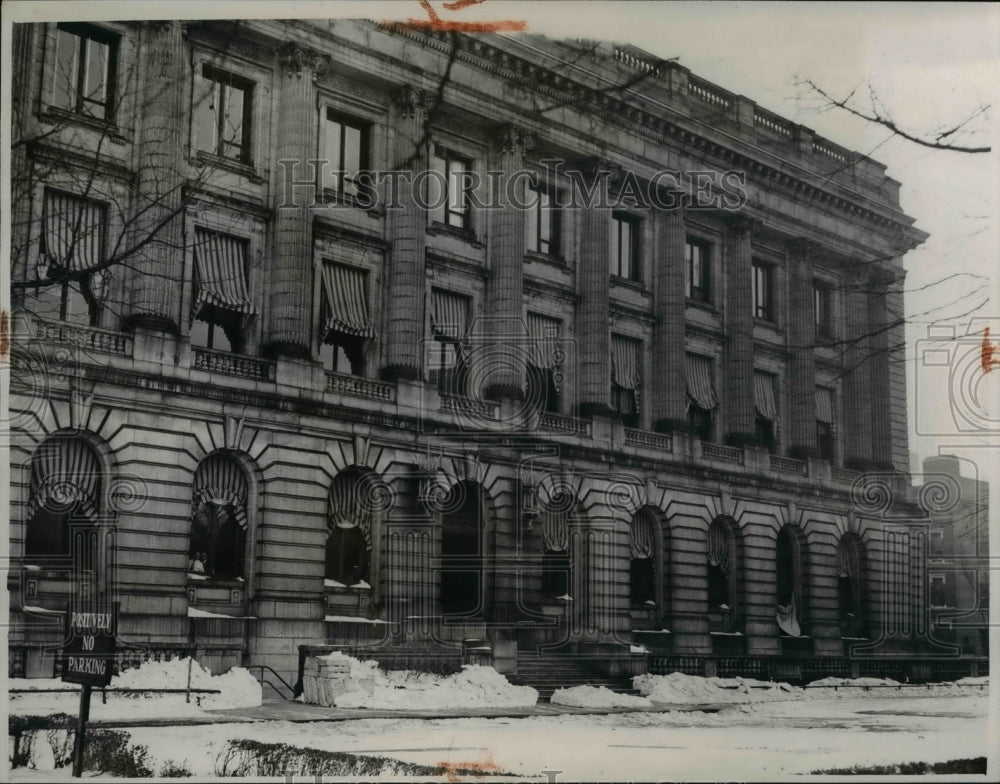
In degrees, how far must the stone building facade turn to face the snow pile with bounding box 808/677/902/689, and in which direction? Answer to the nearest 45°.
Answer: approximately 45° to its left

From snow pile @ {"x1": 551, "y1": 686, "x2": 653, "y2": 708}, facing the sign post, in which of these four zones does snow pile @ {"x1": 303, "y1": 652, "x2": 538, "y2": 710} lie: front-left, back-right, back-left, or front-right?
front-right

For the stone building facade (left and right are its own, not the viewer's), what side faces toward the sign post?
right
